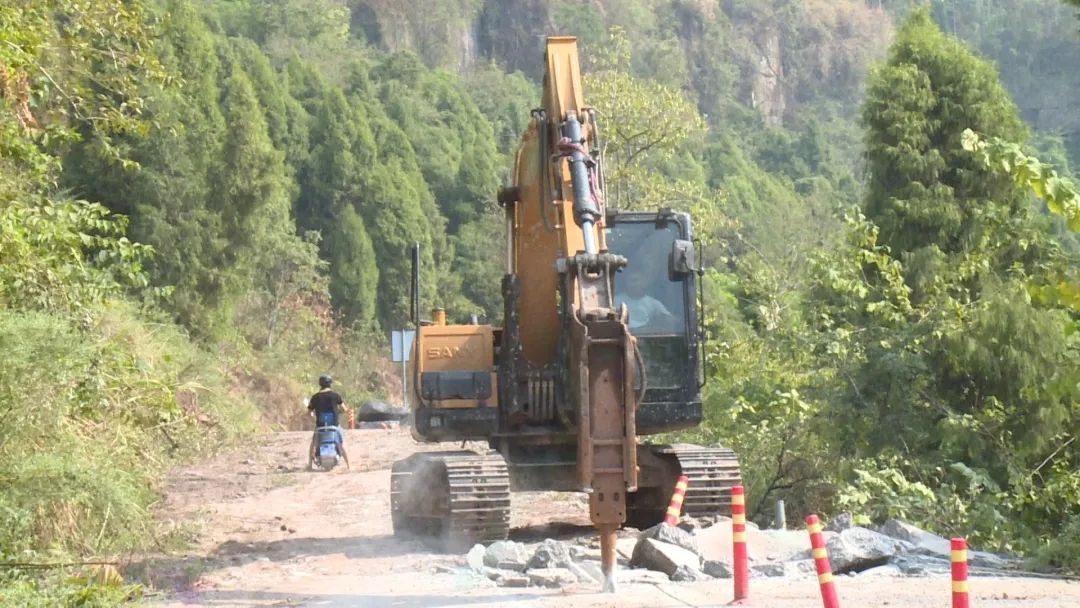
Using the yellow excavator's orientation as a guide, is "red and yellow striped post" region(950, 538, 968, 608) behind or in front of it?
in front

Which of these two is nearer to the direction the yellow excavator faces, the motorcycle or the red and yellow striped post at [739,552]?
the red and yellow striped post

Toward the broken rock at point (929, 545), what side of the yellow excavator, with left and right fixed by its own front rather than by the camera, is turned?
left

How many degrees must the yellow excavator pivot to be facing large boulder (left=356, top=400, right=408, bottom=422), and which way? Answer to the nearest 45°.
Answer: approximately 180°

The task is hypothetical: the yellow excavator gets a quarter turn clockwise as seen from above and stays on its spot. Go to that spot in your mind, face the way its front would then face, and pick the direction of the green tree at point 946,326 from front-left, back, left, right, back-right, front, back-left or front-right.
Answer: back-right

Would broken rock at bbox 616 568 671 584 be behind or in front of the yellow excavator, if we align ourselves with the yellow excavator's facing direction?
in front

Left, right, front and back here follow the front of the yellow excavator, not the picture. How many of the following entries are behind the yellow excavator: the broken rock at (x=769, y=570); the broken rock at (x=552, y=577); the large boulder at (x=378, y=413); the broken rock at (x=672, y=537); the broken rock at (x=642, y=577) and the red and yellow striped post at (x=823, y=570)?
1

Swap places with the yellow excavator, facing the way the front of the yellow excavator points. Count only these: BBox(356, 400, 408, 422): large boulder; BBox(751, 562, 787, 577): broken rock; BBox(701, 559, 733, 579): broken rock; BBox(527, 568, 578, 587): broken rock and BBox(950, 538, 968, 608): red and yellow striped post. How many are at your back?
1

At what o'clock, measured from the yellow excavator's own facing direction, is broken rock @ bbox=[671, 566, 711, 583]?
The broken rock is roughly at 11 o'clock from the yellow excavator.

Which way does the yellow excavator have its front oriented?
toward the camera

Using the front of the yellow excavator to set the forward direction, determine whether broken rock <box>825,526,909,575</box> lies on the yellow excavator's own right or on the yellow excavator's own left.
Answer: on the yellow excavator's own left
